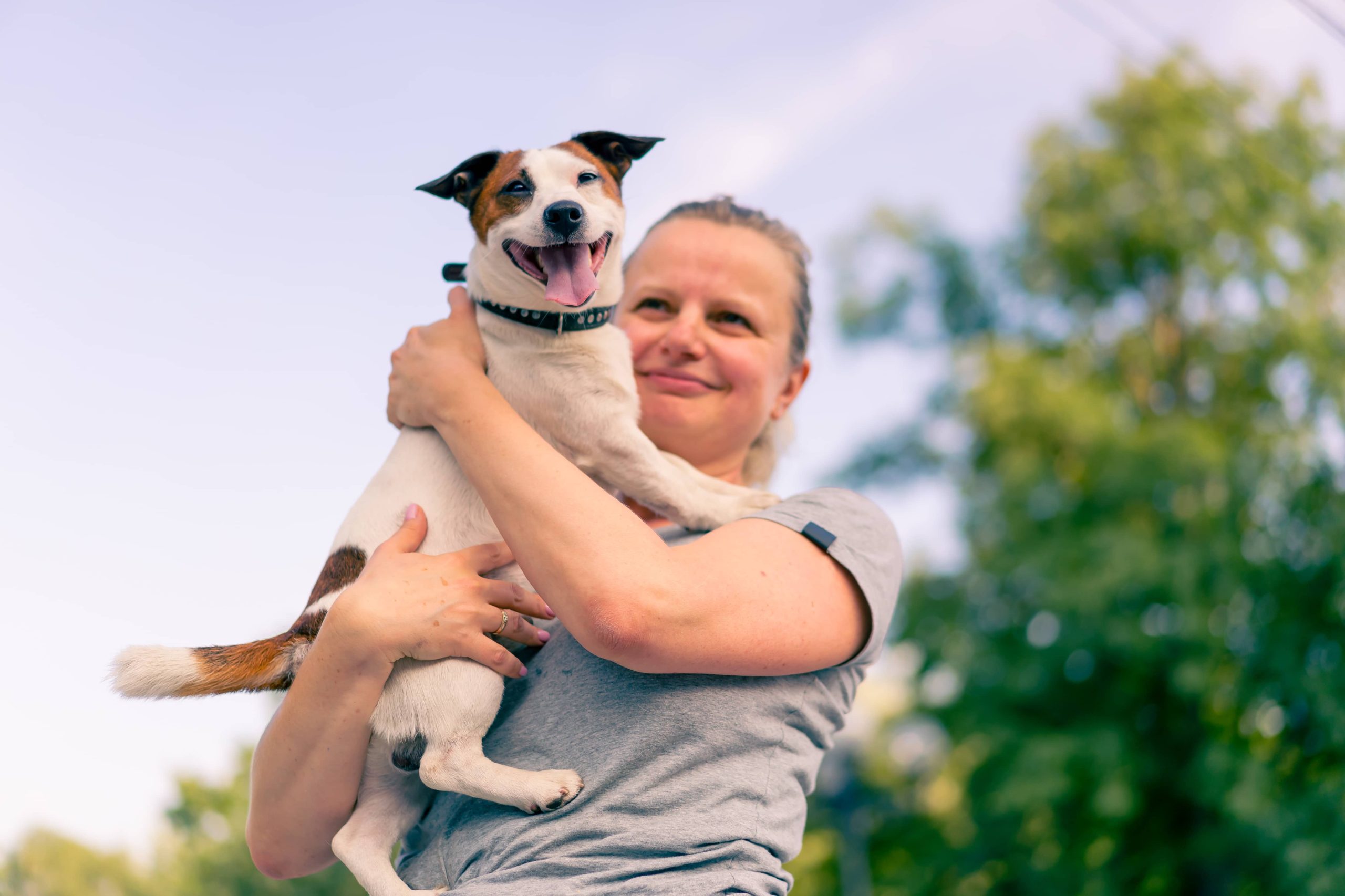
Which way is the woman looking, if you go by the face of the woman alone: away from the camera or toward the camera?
toward the camera

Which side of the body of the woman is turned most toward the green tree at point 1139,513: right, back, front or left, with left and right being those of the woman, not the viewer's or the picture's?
back

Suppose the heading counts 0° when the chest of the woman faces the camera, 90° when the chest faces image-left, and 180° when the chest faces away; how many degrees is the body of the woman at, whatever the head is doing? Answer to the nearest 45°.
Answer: approximately 45°
